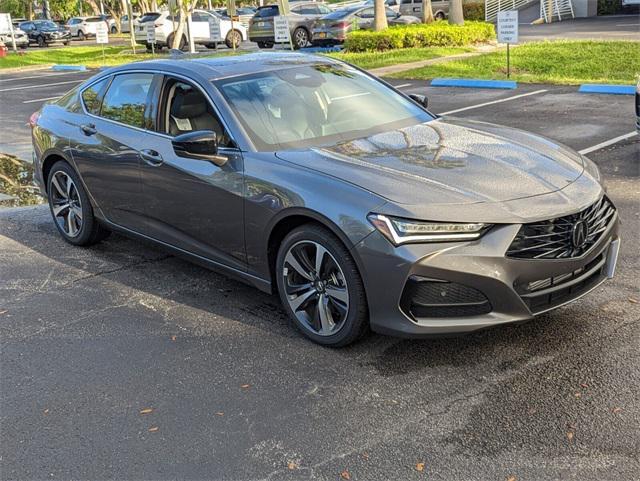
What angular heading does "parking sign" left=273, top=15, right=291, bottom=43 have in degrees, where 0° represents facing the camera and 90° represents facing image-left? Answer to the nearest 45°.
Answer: approximately 0°

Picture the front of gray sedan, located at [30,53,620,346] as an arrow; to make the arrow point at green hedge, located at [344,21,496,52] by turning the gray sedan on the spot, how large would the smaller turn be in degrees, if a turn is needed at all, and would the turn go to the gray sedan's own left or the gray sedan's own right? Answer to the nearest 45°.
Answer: approximately 135° to the gray sedan's own left

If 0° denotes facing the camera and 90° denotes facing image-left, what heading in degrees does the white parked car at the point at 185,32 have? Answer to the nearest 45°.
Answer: approximately 225°

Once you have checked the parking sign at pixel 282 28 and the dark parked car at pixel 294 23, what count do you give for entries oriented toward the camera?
1

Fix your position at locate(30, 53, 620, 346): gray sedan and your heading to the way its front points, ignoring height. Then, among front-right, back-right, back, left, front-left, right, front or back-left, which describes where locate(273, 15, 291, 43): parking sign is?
back-left

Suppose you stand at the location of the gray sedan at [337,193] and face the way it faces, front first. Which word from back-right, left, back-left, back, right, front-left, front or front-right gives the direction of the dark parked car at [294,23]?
back-left

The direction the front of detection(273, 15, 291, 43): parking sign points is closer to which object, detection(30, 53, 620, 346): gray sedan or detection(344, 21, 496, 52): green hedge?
the gray sedan
